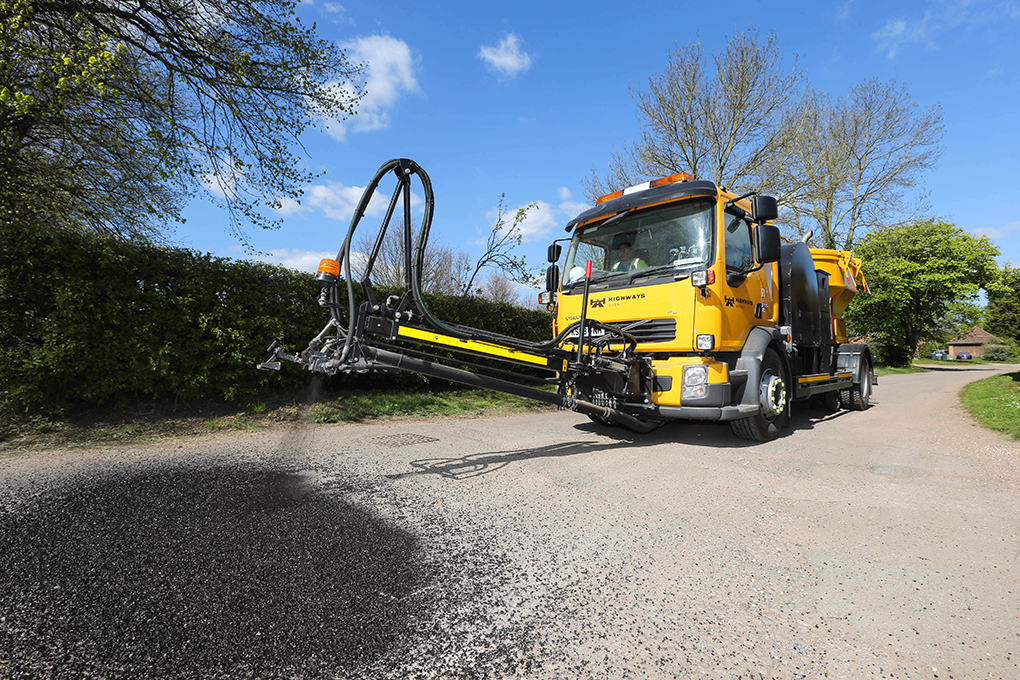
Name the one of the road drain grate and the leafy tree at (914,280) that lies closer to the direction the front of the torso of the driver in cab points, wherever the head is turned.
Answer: the road drain grate

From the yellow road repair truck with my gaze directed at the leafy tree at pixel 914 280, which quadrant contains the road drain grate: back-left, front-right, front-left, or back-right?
back-left

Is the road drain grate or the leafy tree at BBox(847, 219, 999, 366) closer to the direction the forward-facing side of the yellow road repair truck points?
the road drain grate

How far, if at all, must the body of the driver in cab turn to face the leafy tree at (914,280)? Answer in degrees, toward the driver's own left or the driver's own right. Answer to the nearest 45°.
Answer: approximately 180°

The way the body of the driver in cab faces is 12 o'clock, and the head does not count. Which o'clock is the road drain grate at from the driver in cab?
The road drain grate is roughly at 1 o'clock from the driver in cab.

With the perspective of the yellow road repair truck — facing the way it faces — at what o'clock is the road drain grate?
The road drain grate is roughly at 1 o'clock from the yellow road repair truck.

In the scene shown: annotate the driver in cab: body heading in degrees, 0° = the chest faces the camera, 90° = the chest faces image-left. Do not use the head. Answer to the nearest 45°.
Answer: approximately 45°
